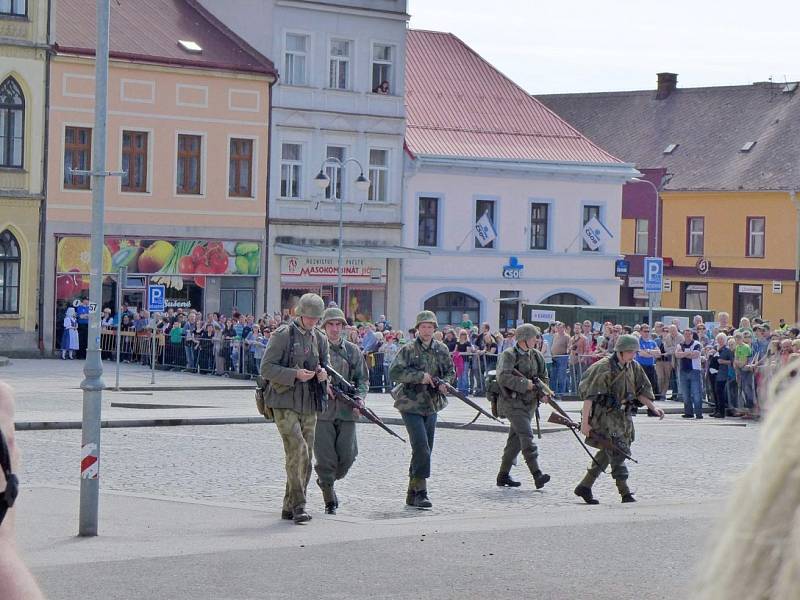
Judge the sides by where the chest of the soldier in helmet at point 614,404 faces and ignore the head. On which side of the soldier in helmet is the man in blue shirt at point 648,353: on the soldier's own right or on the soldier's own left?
on the soldier's own left

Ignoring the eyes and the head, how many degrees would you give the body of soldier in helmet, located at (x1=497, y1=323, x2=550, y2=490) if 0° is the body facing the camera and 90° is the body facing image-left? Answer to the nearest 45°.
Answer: approximately 315°

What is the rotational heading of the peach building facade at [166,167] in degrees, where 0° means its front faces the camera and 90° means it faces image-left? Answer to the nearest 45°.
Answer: approximately 315°

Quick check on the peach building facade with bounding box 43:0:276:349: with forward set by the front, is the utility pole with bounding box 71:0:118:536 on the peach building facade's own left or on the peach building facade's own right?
on the peach building facade's own right

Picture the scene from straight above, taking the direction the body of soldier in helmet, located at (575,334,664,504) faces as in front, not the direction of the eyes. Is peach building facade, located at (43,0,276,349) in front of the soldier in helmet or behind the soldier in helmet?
behind
